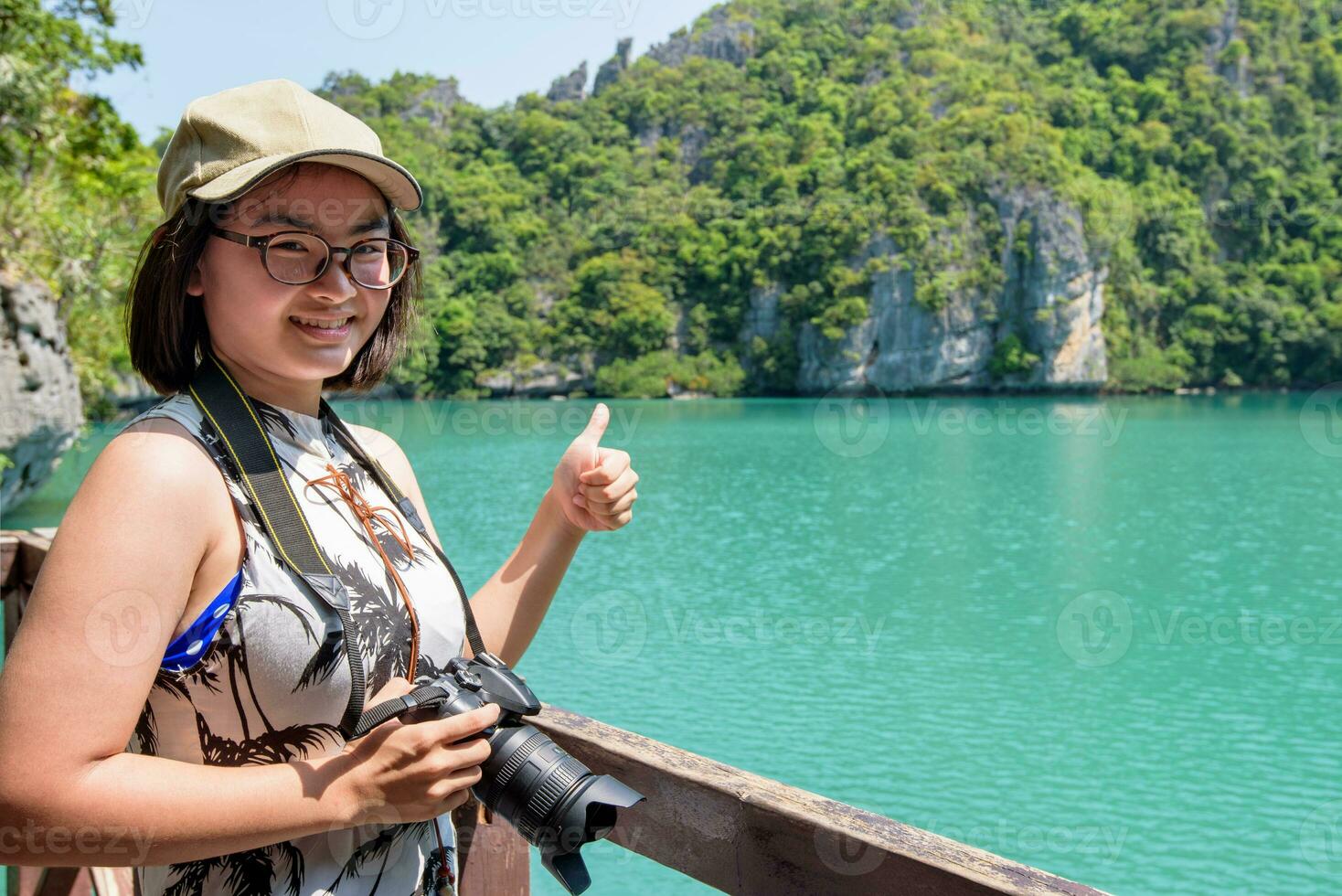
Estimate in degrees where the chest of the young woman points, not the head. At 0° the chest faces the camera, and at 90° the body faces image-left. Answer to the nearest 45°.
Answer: approximately 315°
